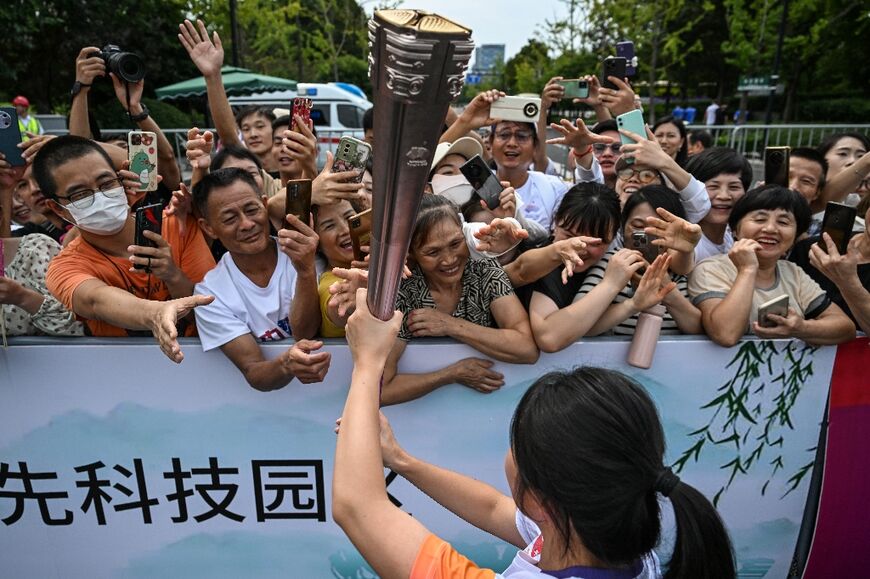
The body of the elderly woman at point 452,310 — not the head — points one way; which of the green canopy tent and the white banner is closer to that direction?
the white banner

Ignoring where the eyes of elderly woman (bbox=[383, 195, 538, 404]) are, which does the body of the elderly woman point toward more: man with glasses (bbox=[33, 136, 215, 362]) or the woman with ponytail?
the woman with ponytail

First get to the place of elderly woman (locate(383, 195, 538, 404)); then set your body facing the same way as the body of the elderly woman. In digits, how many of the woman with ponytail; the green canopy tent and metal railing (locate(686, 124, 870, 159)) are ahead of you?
1

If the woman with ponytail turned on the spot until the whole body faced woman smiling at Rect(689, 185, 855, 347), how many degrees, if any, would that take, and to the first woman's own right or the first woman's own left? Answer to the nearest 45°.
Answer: approximately 90° to the first woman's own right

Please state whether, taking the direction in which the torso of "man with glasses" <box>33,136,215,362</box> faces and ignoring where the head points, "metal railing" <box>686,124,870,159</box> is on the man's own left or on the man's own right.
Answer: on the man's own left

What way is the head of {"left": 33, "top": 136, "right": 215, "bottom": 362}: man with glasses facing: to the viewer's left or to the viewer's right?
to the viewer's right

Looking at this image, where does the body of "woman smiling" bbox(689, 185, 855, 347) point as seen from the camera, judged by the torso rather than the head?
toward the camera

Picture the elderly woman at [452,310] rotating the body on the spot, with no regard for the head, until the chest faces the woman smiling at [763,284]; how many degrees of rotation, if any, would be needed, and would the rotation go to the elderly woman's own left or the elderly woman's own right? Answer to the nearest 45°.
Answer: approximately 90° to the elderly woman's own left

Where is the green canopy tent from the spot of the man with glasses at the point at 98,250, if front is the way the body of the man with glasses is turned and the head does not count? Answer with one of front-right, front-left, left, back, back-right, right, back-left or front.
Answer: back-left

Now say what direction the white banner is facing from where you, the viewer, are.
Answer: facing the viewer

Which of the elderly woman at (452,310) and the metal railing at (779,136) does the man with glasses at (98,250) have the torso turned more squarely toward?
the elderly woman
